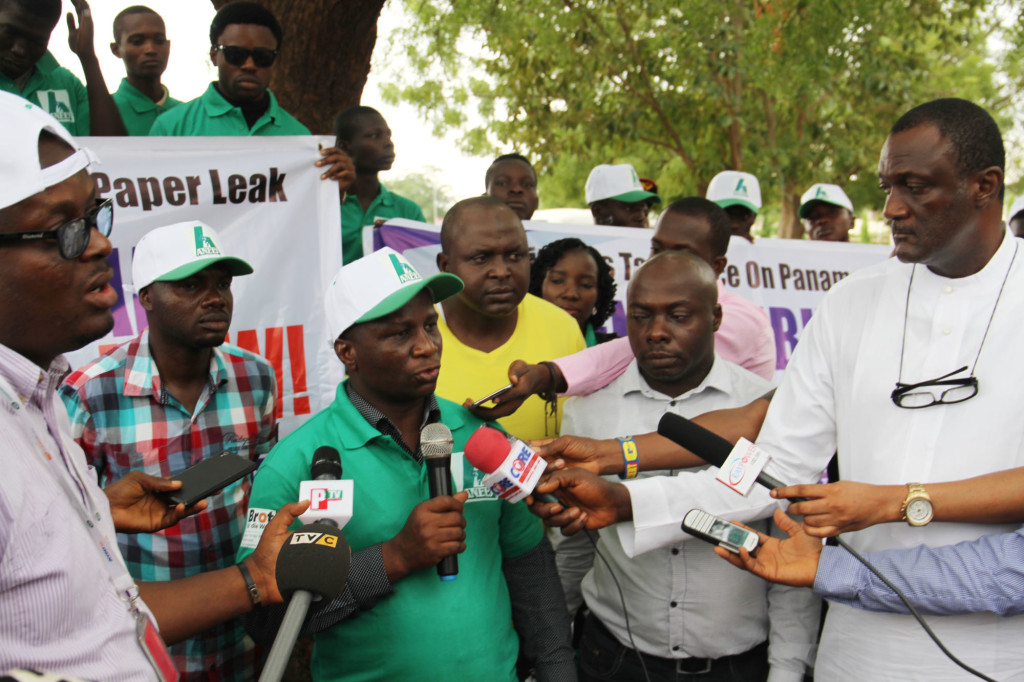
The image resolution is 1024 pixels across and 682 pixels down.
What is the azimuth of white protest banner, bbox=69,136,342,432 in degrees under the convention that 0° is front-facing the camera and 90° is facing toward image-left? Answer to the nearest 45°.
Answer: approximately 0°

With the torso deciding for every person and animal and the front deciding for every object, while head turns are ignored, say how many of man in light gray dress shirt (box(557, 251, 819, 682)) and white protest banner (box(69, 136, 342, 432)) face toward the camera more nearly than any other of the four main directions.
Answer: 2

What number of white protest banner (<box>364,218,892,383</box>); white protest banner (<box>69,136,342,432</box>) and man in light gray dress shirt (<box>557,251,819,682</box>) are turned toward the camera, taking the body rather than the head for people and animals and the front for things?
3

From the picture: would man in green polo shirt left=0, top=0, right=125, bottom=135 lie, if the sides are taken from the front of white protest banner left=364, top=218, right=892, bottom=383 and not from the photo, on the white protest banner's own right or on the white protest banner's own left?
on the white protest banner's own right

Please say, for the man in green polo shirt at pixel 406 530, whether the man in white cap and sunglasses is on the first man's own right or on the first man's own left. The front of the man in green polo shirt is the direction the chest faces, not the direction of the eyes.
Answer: on the first man's own right

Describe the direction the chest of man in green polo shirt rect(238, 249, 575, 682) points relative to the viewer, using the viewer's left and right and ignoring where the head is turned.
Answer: facing the viewer and to the right of the viewer

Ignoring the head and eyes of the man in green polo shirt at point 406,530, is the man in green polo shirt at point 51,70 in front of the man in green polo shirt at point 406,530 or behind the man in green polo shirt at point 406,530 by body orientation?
behind

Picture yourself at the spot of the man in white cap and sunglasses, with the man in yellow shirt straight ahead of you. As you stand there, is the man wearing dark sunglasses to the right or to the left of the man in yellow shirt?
left

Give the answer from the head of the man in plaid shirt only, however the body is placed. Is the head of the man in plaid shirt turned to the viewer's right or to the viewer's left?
to the viewer's right

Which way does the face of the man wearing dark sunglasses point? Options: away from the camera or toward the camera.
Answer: toward the camera

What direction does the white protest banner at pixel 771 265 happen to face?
toward the camera

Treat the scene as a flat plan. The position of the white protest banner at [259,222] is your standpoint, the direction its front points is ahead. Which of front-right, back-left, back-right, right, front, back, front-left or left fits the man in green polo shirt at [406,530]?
front

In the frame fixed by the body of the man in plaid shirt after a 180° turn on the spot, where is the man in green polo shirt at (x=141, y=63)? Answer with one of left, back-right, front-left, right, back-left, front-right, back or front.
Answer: front-right

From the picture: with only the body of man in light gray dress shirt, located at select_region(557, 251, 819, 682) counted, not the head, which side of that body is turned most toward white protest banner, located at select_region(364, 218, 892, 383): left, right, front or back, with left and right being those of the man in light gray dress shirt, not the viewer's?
back

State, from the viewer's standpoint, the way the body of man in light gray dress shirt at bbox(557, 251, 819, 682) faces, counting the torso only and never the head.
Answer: toward the camera
